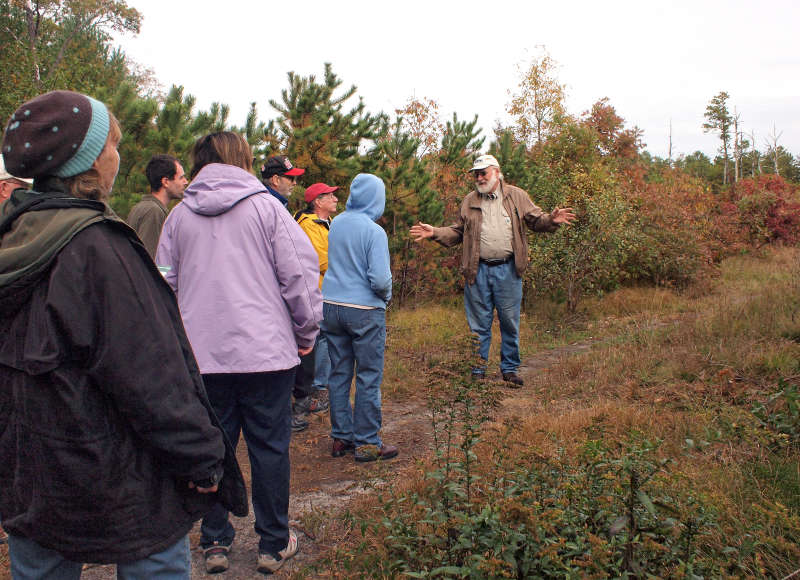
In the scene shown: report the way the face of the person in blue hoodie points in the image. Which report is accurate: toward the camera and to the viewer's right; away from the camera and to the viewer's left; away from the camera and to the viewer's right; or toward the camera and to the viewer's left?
away from the camera and to the viewer's right

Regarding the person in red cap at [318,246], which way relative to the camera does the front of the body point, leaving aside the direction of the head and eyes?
to the viewer's right

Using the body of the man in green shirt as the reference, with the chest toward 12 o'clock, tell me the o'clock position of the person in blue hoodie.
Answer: The person in blue hoodie is roughly at 1 o'clock from the man in green shirt.

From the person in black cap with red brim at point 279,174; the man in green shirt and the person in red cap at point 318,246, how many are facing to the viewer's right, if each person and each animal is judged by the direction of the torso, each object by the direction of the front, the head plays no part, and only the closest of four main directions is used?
3

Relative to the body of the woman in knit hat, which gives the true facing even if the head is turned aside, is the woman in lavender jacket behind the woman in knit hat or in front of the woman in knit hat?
in front

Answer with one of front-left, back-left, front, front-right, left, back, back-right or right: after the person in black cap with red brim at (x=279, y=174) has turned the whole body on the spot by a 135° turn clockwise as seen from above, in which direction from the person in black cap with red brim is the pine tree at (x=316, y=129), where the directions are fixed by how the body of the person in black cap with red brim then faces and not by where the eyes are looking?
back-right

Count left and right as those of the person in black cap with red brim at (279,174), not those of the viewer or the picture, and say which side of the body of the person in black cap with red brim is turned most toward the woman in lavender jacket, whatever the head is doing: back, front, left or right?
right

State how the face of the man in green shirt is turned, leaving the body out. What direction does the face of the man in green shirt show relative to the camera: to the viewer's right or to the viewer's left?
to the viewer's right

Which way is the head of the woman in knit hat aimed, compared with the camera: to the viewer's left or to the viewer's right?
to the viewer's right

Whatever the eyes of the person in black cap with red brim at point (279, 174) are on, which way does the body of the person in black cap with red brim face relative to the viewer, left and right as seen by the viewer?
facing to the right of the viewer

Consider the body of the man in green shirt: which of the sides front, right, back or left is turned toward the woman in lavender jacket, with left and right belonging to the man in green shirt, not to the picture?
right
